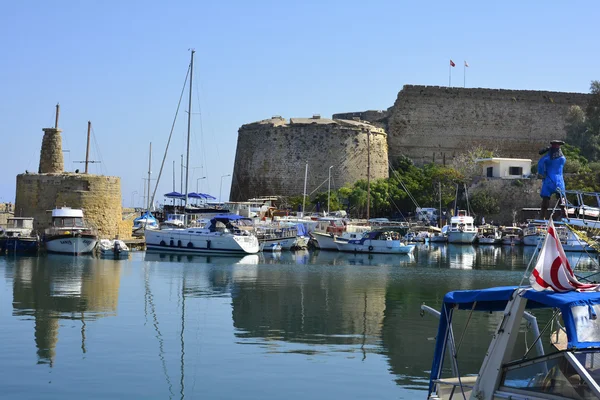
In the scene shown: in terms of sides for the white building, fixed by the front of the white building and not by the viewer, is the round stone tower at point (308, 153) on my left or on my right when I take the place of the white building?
on my right

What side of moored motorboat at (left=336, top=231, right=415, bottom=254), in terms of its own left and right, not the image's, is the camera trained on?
left

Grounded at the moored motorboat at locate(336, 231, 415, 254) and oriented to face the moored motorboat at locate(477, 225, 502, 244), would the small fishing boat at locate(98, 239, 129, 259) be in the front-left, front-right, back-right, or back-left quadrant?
back-left

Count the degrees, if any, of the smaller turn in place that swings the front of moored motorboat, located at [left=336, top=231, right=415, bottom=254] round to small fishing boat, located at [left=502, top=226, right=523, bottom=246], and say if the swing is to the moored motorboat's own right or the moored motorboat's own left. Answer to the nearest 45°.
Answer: approximately 135° to the moored motorboat's own right

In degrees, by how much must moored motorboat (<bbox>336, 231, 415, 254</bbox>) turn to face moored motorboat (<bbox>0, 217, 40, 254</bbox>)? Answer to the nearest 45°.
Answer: approximately 45° to its left

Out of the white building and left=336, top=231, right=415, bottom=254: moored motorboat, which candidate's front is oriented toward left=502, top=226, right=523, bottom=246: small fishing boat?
the white building

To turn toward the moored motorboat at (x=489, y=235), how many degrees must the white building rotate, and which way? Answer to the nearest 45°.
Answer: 0° — it already faces it

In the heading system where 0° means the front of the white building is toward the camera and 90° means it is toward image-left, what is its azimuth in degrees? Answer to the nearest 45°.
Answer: approximately 0°

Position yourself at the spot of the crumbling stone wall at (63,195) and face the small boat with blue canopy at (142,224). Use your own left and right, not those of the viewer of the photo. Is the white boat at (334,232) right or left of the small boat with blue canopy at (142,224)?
right

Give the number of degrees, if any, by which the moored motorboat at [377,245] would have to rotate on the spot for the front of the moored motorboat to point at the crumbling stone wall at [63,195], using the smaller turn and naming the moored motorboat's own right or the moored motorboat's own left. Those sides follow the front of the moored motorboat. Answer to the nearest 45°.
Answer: approximately 45° to the moored motorboat's own left

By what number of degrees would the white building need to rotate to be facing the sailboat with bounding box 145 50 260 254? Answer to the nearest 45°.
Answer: approximately 45° to its right

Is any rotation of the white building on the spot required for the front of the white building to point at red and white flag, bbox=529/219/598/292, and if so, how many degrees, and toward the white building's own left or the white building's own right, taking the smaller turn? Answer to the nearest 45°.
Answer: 0° — it already faces it

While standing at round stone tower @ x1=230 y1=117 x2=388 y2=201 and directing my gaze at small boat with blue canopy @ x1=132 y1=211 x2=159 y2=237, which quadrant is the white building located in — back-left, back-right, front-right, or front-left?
back-left

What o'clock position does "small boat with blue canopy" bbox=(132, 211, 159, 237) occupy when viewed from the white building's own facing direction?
The small boat with blue canopy is roughly at 2 o'clock from the white building.
